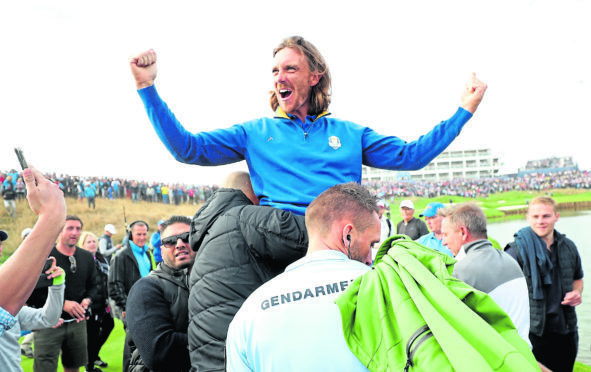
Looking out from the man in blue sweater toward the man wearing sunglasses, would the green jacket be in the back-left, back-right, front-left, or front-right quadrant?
back-left

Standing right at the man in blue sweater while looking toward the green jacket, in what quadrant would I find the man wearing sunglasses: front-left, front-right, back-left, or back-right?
back-right

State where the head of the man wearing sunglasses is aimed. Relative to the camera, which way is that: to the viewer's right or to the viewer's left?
to the viewer's right

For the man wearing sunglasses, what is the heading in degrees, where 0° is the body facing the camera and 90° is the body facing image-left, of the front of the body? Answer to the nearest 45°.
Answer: approximately 315°

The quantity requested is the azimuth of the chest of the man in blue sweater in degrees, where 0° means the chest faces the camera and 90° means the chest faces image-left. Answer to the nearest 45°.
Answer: approximately 0°

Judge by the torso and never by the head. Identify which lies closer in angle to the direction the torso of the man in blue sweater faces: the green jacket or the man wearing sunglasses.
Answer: the green jacket

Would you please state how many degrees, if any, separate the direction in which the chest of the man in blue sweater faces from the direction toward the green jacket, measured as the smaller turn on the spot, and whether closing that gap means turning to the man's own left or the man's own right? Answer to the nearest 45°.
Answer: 0° — they already face it

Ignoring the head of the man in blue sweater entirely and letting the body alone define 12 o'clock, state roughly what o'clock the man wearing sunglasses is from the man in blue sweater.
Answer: The man wearing sunglasses is roughly at 4 o'clock from the man in blue sweater.
